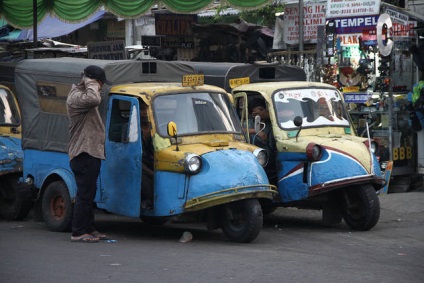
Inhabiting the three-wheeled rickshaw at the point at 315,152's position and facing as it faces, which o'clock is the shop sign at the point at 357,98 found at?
The shop sign is roughly at 8 o'clock from the three-wheeled rickshaw.

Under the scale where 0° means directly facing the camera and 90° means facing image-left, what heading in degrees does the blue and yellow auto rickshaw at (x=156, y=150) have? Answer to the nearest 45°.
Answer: approximately 315°

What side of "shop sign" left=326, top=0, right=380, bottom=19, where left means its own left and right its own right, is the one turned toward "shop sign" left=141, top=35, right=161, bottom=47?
right

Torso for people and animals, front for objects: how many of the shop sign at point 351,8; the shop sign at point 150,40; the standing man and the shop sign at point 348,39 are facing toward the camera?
3

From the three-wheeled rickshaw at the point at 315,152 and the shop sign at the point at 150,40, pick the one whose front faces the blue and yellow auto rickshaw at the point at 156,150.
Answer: the shop sign

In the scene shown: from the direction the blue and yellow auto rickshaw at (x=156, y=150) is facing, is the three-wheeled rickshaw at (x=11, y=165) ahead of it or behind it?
behind

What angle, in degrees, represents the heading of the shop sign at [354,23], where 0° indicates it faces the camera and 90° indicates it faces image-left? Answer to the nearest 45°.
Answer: approximately 0°

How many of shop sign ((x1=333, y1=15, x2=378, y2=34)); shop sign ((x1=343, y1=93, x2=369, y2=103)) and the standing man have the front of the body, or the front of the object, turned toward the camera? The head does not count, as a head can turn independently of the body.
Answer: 2

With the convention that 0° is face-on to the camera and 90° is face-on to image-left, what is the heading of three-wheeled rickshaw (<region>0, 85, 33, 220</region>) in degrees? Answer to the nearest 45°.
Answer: approximately 315°
